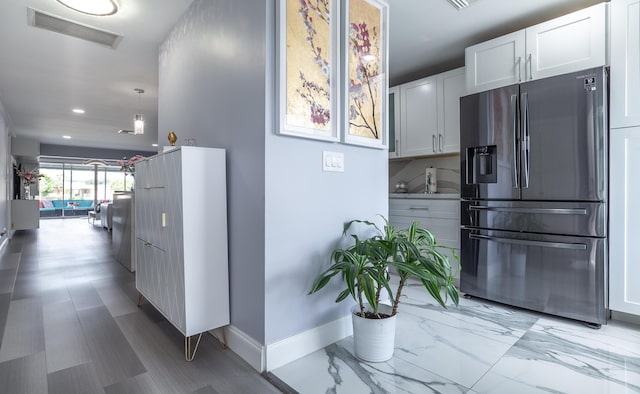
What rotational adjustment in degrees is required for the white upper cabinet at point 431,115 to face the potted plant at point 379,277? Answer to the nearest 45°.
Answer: approximately 45° to its left

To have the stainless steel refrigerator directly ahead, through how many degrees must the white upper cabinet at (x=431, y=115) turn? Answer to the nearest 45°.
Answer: approximately 90° to its left

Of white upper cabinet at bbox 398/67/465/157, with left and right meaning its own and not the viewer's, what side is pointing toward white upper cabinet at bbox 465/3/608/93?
left

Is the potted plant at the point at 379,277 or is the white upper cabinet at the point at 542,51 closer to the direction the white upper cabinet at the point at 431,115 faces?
the potted plant

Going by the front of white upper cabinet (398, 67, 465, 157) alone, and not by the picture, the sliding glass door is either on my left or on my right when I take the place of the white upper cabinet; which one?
on my right
